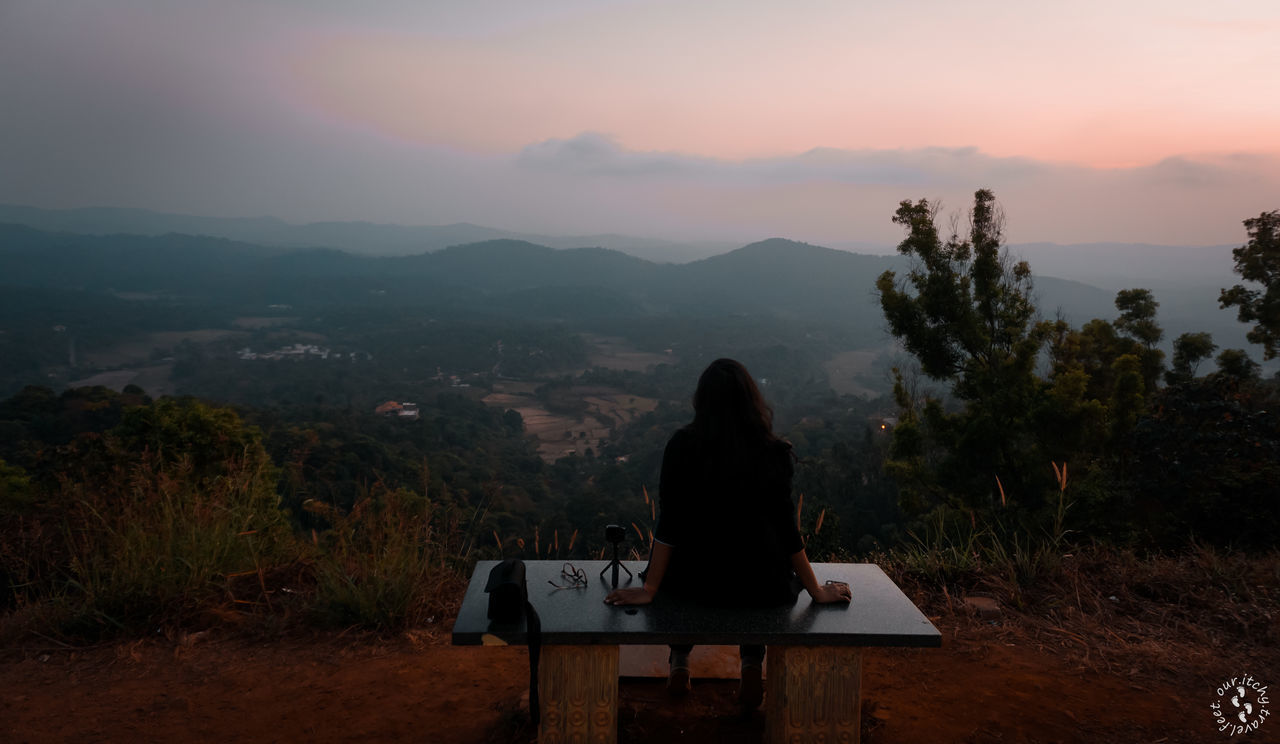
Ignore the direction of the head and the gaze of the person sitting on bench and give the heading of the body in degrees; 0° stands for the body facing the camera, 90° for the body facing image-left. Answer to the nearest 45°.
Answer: approximately 180°

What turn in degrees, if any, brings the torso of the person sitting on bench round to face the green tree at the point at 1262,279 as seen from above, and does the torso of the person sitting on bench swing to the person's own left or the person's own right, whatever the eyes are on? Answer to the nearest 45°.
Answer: approximately 45° to the person's own right

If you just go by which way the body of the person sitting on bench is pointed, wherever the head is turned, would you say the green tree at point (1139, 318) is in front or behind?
in front

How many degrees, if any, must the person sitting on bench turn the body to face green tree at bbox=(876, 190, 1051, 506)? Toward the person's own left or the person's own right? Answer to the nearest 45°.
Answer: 0° — they already face it

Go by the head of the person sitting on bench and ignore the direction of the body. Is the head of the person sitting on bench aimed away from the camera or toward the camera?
away from the camera

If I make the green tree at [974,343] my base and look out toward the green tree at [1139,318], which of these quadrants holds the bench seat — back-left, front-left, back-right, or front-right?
back-right
